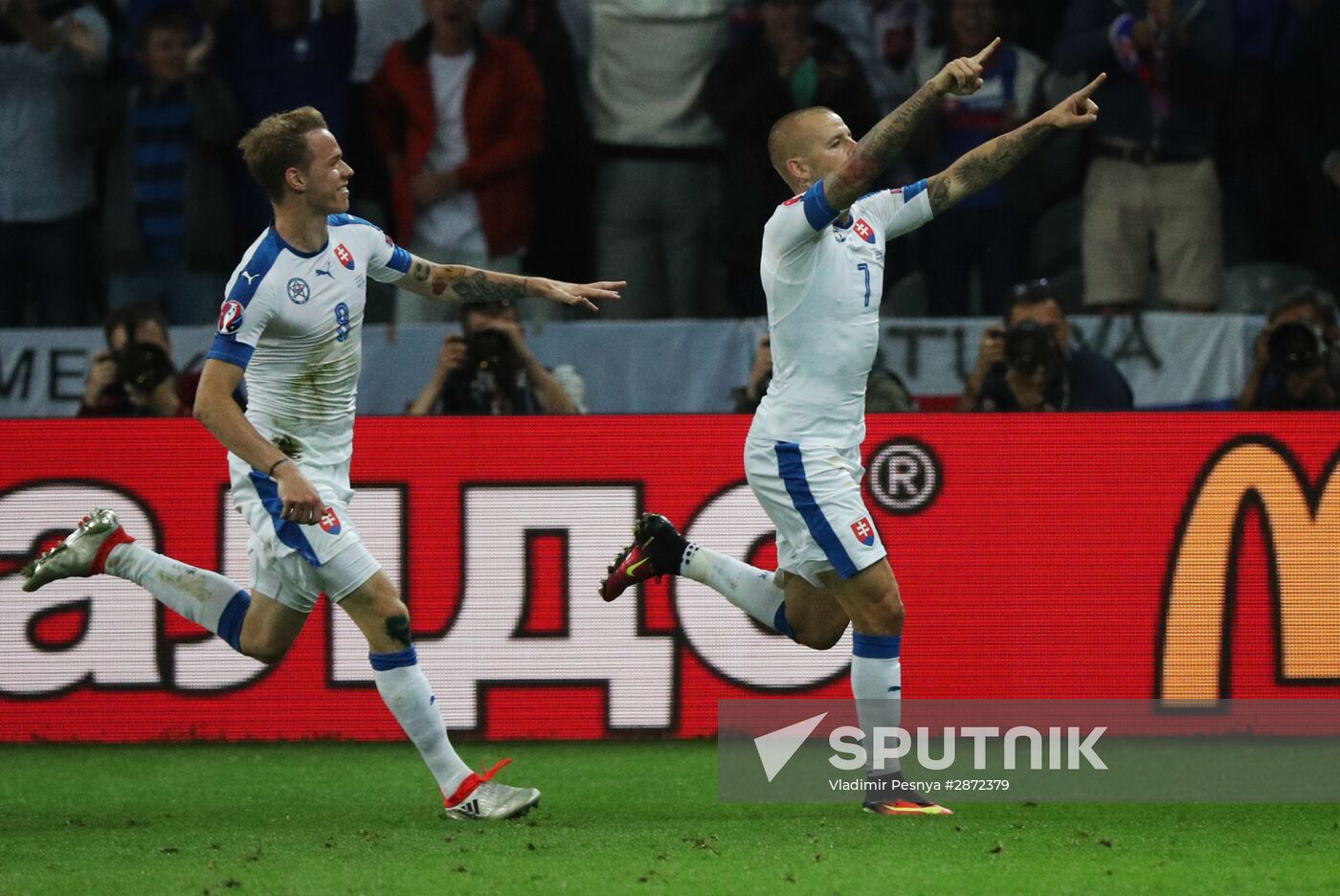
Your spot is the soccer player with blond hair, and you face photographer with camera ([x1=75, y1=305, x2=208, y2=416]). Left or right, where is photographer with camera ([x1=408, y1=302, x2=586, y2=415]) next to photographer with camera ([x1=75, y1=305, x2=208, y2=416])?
right

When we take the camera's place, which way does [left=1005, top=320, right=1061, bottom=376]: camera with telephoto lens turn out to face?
facing the viewer

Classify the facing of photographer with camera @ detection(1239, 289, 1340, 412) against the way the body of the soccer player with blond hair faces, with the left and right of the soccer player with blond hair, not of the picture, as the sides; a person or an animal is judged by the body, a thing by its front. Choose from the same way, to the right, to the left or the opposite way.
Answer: to the right

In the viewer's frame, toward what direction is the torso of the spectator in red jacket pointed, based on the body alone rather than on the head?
toward the camera

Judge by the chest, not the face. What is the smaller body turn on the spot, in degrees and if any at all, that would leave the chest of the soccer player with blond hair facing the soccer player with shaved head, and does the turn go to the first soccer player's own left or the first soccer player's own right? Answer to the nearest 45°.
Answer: approximately 45° to the first soccer player's own left

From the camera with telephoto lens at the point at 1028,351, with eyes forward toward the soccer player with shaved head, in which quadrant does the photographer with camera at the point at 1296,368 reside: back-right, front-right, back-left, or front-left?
back-left

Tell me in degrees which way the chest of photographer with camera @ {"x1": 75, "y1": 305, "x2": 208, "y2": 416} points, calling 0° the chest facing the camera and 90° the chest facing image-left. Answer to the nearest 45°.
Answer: approximately 315°

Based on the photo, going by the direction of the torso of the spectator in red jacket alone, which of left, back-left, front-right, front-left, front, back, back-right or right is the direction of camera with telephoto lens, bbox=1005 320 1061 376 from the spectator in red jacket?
front-left

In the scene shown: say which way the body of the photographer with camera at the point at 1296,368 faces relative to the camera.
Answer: toward the camera

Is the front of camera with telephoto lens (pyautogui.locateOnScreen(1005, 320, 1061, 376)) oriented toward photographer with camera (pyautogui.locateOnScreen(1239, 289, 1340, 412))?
no

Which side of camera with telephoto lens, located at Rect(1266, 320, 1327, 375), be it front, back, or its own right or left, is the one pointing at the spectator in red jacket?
right

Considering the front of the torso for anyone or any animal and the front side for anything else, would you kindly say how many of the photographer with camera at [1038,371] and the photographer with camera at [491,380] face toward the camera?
2

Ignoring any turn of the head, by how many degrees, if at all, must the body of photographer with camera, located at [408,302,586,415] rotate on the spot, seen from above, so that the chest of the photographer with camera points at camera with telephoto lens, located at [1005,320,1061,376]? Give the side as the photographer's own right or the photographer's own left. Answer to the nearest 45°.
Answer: approximately 90° to the photographer's own left

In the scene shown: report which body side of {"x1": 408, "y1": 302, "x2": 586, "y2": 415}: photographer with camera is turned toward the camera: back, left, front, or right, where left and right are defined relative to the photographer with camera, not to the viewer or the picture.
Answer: front

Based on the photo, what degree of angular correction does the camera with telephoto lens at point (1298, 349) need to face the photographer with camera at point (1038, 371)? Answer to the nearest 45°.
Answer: approximately 90° to its right

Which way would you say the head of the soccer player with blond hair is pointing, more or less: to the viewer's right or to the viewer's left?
to the viewer's right

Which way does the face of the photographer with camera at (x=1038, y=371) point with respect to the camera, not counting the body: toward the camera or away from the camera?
toward the camera

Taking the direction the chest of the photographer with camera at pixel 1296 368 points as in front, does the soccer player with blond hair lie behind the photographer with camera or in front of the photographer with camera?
in front
